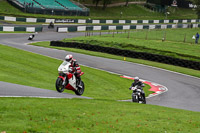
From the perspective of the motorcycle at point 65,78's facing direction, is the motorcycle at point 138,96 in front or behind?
behind

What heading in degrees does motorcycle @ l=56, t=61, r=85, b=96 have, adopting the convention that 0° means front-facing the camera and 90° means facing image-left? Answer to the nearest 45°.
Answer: approximately 45°
